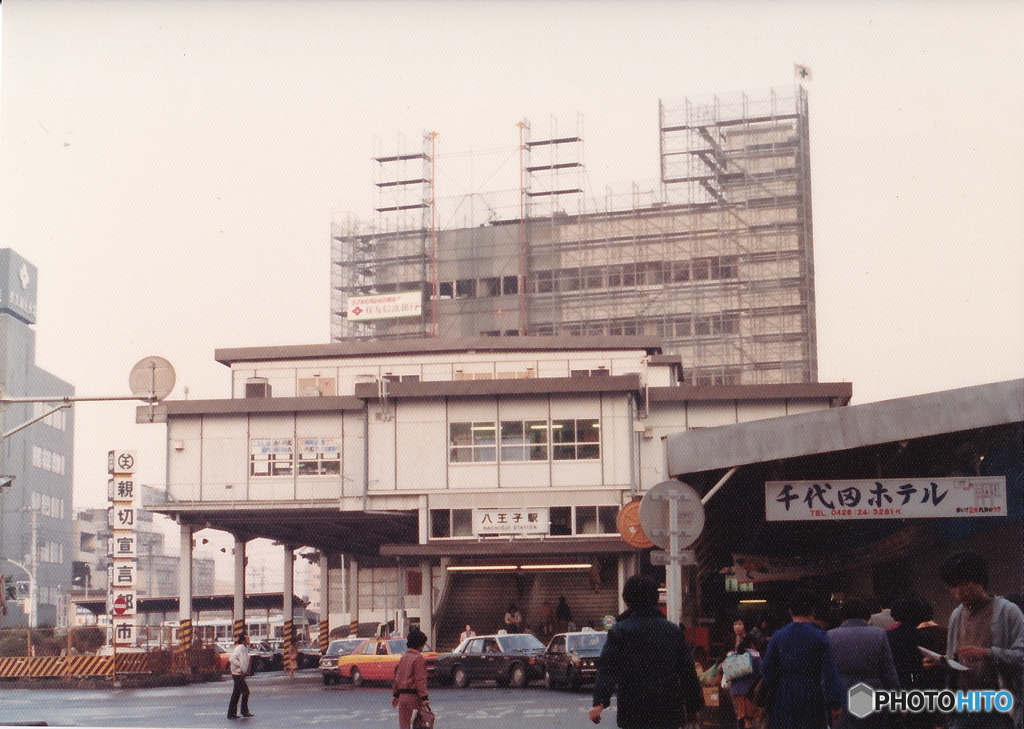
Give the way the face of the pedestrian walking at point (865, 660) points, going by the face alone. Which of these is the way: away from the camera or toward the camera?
away from the camera

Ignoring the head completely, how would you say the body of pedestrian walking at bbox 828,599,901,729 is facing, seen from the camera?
away from the camera

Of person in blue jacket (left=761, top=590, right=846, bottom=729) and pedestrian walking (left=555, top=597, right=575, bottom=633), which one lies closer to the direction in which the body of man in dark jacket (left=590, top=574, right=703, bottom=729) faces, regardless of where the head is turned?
the pedestrian walking

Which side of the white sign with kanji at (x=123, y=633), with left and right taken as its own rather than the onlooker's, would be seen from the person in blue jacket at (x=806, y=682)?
front

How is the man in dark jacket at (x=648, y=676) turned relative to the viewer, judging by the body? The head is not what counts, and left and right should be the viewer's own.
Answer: facing away from the viewer

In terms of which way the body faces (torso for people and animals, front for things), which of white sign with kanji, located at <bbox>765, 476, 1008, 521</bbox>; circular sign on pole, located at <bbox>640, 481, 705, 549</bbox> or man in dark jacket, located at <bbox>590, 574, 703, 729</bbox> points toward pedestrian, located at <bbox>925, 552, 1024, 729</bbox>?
the white sign with kanji

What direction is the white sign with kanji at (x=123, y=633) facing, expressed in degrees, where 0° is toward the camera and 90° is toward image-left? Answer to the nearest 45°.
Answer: approximately 0°

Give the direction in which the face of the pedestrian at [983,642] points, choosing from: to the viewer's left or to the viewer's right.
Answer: to the viewer's left

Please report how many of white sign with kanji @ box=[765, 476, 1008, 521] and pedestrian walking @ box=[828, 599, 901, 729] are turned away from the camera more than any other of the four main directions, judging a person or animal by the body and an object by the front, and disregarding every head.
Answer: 1

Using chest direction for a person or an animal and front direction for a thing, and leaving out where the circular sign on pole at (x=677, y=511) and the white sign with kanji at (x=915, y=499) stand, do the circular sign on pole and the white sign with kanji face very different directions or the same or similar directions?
very different directions

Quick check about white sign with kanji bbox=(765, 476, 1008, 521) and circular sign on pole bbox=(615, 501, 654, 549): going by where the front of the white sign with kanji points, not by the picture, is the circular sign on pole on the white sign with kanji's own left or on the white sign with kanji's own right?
on the white sign with kanji's own right

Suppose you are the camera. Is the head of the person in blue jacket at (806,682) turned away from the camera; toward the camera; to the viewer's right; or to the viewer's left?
away from the camera

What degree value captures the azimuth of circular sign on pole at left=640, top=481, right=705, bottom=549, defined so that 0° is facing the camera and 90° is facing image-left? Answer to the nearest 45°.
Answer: approximately 180°
